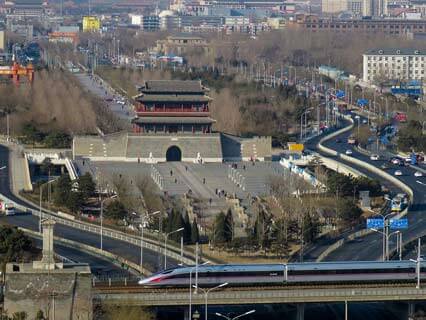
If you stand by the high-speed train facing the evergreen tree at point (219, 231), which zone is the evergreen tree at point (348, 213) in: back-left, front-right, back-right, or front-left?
front-right

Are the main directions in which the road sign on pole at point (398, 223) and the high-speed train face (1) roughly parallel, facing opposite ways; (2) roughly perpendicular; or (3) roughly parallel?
roughly perpendicular

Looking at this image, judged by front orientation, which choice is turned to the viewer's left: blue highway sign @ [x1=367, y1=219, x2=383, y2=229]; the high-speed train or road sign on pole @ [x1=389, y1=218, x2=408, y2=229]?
the high-speed train

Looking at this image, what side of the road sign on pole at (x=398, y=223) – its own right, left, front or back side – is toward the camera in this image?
front

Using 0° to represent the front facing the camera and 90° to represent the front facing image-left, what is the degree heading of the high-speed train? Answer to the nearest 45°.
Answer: approximately 90°

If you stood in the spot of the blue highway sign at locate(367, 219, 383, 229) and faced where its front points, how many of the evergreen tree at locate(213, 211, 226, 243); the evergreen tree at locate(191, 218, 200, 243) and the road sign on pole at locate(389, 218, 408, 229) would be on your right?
2

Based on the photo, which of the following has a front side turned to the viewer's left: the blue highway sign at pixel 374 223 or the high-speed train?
the high-speed train

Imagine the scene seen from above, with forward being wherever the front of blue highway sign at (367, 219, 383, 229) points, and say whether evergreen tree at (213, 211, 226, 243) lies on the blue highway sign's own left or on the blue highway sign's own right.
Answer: on the blue highway sign's own right

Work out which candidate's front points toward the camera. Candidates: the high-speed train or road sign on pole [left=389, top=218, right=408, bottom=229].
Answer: the road sign on pole

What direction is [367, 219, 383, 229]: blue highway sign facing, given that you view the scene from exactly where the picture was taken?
facing the viewer

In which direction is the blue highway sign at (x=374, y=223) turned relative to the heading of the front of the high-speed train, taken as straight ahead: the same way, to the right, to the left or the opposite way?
to the left

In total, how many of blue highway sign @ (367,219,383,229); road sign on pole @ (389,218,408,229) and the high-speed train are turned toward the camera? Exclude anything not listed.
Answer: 2

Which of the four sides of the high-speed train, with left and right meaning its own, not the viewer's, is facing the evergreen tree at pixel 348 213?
right

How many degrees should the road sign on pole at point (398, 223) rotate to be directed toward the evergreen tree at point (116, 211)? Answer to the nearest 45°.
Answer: approximately 90° to its right

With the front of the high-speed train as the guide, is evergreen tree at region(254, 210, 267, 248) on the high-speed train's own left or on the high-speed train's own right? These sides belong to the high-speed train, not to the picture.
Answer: on the high-speed train's own right

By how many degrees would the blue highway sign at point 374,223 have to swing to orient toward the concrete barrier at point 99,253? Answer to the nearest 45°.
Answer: approximately 90° to its right

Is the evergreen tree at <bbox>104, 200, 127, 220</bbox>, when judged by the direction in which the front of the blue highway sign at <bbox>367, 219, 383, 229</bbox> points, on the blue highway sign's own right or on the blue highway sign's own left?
on the blue highway sign's own right
